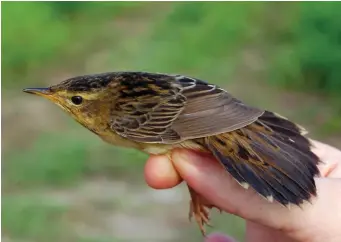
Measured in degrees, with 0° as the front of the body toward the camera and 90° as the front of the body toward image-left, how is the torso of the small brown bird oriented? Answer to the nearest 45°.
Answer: approximately 90°
